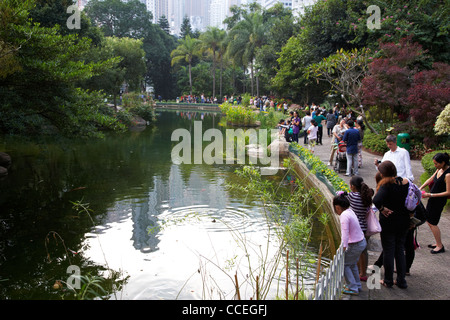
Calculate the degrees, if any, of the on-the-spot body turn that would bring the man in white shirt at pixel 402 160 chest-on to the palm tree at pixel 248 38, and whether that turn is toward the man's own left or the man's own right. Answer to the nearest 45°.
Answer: approximately 135° to the man's own right

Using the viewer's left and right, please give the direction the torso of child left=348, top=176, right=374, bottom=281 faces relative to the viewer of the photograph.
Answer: facing away from the viewer and to the left of the viewer

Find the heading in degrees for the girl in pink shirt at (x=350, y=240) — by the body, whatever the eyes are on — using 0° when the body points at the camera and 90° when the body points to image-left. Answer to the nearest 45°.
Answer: approximately 90°

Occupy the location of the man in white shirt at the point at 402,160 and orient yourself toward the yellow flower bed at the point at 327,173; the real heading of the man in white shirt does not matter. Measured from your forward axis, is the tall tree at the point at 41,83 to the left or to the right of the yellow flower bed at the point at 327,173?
left

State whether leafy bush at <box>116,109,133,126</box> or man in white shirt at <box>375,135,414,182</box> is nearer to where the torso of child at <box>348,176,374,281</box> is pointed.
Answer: the leafy bush

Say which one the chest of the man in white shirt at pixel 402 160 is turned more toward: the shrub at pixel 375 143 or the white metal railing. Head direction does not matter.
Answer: the white metal railing

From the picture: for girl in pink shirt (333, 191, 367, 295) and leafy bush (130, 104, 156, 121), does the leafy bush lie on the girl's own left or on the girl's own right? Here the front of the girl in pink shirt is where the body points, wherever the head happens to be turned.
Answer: on the girl's own right

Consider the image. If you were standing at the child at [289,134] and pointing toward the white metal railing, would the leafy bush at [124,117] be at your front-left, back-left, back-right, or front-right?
back-right

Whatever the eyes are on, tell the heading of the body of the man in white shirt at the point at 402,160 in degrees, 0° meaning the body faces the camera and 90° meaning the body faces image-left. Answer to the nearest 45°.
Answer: approximately 45°

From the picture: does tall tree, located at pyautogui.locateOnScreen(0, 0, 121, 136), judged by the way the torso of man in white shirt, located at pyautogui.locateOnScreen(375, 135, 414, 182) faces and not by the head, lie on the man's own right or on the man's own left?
on the man's own right

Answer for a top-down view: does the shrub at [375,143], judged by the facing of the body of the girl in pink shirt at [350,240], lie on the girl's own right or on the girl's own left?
on the girl's own right

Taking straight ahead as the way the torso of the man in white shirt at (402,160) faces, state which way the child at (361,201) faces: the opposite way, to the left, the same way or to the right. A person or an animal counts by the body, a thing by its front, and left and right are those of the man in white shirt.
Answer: to the right

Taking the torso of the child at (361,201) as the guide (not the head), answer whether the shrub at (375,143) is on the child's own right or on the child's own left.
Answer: on the child's own right

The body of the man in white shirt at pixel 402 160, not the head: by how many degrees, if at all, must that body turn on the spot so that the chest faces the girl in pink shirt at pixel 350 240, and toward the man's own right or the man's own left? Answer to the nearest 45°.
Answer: approximately 45° to the man's own left
